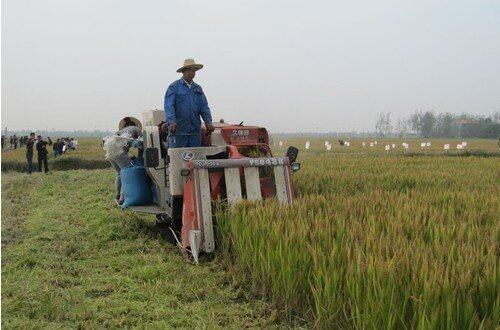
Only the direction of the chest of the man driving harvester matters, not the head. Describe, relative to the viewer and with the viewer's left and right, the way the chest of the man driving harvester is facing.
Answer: facing the viewer and to the right of the viewer
